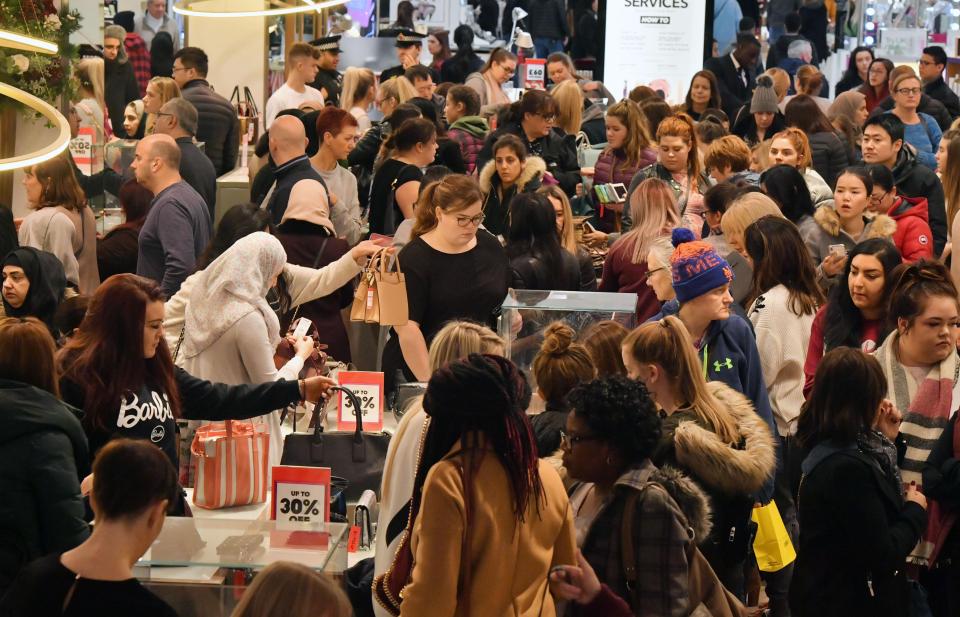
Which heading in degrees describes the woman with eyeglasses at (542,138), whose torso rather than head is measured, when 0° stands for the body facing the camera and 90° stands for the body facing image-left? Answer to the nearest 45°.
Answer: approximately 0°

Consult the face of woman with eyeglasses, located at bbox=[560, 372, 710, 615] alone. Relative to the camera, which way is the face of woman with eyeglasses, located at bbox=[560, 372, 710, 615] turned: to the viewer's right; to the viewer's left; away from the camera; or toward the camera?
to the viewer's left

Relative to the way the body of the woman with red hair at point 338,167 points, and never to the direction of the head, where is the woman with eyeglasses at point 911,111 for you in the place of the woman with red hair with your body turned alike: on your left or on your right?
on your left

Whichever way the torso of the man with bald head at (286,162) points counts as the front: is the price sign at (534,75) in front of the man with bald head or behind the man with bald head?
in front

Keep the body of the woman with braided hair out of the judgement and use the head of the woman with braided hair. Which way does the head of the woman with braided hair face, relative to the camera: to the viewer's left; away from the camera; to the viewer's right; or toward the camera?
away from the camera

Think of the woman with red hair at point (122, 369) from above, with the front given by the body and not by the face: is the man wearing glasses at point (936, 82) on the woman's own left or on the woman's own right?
on the woman's own left

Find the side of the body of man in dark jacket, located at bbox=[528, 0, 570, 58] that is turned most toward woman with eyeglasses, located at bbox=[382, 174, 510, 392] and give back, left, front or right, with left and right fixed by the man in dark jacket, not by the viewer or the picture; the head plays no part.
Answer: back

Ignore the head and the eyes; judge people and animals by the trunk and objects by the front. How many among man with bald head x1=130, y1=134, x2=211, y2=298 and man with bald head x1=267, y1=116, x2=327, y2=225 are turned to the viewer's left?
1

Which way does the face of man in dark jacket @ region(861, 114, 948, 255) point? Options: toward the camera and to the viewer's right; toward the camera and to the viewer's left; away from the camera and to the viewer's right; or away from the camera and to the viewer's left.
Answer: toward the camera and to the viewer's left

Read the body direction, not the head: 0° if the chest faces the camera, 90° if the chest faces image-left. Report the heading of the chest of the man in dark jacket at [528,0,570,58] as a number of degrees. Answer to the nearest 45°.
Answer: approximately 180°

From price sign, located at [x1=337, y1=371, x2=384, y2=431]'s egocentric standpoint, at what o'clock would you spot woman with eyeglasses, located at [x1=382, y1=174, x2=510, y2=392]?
The woman with eyeglasses is roughly at 7 o'clock from the price sign.

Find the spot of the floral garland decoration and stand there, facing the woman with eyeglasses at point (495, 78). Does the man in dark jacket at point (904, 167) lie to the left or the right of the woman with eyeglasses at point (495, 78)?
right
